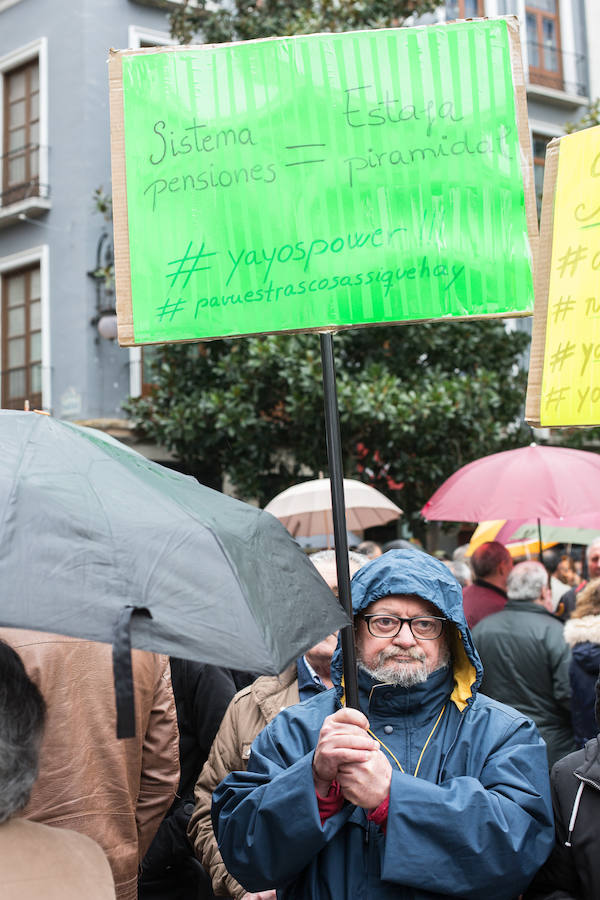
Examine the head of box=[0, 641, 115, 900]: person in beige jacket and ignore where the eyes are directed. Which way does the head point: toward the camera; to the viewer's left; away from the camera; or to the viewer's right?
away from the camera

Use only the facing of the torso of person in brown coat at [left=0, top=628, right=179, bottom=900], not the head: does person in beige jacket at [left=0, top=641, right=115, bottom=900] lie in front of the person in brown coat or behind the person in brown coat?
behind

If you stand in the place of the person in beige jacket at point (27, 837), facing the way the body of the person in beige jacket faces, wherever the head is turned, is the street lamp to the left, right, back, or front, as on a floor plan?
front

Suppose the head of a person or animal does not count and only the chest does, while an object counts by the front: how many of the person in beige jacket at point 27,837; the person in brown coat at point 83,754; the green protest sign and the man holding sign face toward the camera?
2

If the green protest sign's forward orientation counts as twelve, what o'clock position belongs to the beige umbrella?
The beige umbrella is roughly at 6 o'clock from the green protest sign.

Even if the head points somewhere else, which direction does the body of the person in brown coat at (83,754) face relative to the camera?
away from the camera

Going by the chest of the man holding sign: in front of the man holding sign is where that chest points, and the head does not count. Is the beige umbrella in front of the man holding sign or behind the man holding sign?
behind
